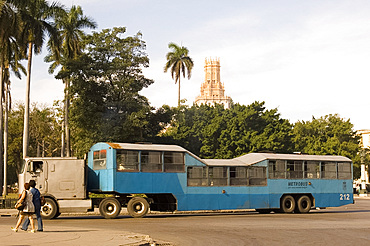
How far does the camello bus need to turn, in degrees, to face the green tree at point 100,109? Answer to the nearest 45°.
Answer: approximately 90° to its right

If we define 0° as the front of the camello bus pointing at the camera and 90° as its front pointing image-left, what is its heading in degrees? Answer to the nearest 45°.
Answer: approximately 90°

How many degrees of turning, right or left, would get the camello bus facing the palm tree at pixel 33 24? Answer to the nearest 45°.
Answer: approximately 45° to its right
